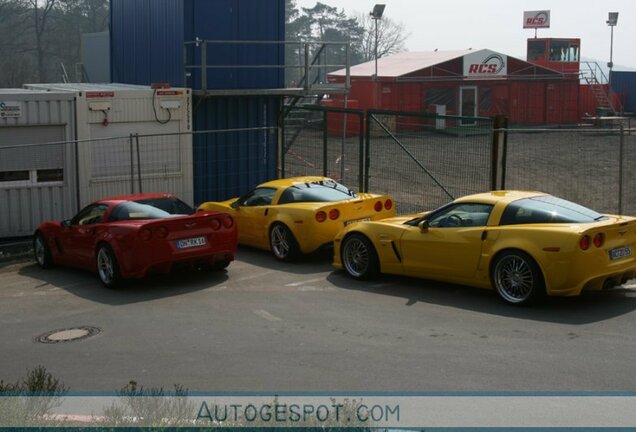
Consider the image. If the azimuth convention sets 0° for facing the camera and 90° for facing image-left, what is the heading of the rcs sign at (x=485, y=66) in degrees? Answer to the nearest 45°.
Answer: approximately 0°

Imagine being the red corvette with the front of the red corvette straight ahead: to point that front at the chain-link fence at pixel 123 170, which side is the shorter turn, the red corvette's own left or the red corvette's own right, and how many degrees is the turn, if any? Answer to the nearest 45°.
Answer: approximately 45° to the red corvette's own right

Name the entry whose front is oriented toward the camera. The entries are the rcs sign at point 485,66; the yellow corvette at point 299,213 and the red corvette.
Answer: the rcs sign

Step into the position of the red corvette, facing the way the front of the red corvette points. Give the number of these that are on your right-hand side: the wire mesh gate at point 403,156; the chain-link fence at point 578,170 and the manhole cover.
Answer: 2

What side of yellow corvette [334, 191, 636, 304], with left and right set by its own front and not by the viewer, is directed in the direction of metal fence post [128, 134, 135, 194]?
front

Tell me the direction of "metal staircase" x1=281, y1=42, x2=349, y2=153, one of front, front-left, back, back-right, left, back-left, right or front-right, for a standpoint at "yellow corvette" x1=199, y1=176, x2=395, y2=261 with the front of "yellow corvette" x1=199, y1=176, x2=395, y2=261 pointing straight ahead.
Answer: front-right

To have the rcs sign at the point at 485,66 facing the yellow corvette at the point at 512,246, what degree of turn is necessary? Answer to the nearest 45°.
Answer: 0° — it already faces it

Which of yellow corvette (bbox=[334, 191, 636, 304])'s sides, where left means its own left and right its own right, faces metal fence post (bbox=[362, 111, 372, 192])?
front

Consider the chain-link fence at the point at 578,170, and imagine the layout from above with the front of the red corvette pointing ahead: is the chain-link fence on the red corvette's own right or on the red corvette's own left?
on the red corvette's own right

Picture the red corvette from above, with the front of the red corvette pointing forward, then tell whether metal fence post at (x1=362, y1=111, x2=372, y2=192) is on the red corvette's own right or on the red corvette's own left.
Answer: on the red corvette's own right

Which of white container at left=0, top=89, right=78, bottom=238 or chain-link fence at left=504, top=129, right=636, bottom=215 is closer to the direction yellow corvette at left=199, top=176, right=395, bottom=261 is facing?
the white container

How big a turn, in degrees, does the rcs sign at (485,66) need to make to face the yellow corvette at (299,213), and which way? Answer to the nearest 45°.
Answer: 0° — it already faces it

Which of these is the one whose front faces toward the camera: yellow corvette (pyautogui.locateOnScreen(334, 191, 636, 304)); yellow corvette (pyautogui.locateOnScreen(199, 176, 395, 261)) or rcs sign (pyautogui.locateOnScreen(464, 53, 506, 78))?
the rcs sign

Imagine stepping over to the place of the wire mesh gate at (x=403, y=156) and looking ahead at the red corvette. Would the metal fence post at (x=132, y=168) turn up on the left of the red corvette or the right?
right

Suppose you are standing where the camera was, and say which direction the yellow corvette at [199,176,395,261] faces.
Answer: facing away from the viewer and to the left of the viewer

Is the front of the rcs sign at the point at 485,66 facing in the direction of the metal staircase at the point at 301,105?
yes
